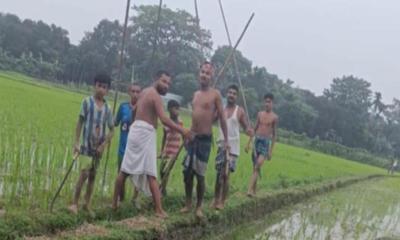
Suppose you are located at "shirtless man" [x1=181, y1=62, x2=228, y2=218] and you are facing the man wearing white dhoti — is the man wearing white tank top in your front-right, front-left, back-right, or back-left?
back-right

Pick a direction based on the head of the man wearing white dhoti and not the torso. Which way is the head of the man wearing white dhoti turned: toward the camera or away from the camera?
toward the camera

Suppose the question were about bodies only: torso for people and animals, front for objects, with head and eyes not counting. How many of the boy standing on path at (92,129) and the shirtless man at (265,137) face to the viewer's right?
0

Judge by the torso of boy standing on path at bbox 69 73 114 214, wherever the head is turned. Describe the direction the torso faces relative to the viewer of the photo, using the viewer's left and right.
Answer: facing the viewer

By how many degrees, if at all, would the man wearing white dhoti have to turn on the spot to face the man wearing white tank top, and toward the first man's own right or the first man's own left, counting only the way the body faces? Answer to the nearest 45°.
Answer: approximately 45° to the first man's own left

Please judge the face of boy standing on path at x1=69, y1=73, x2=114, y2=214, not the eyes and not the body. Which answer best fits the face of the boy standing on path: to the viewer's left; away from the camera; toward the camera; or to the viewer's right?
toward the camera

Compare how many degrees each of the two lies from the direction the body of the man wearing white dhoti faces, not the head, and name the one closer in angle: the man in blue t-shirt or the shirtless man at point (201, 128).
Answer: the shirtless man

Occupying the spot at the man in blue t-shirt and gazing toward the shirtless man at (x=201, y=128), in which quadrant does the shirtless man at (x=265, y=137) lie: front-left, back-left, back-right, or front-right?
front-left

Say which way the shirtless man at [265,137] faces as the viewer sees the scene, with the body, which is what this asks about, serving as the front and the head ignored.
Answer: toward the camera

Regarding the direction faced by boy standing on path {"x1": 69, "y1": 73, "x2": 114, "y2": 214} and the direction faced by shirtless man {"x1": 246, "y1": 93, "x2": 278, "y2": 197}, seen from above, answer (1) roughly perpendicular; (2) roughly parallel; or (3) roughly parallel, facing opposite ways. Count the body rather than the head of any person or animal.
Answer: roughly parallel
